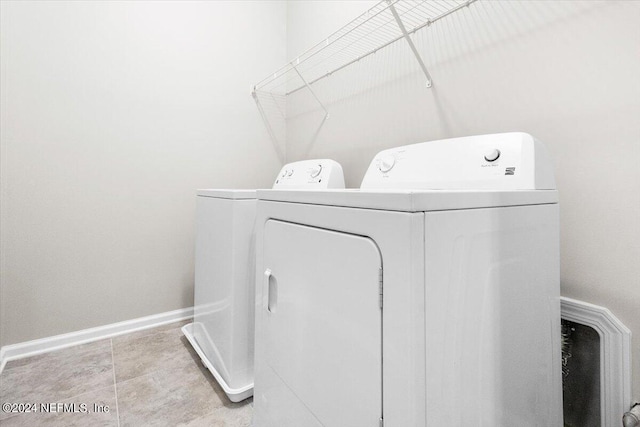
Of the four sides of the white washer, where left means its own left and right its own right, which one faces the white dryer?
left

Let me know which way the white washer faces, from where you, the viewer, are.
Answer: facing the viewer and to the left of the viewer

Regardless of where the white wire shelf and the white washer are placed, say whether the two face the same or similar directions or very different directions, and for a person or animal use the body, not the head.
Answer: same or similar directions

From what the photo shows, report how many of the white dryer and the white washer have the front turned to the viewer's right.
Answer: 0

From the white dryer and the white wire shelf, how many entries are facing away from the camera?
0

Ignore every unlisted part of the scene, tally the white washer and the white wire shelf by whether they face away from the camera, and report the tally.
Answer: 0

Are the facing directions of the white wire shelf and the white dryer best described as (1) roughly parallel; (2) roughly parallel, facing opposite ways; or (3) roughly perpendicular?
roughly parallel
